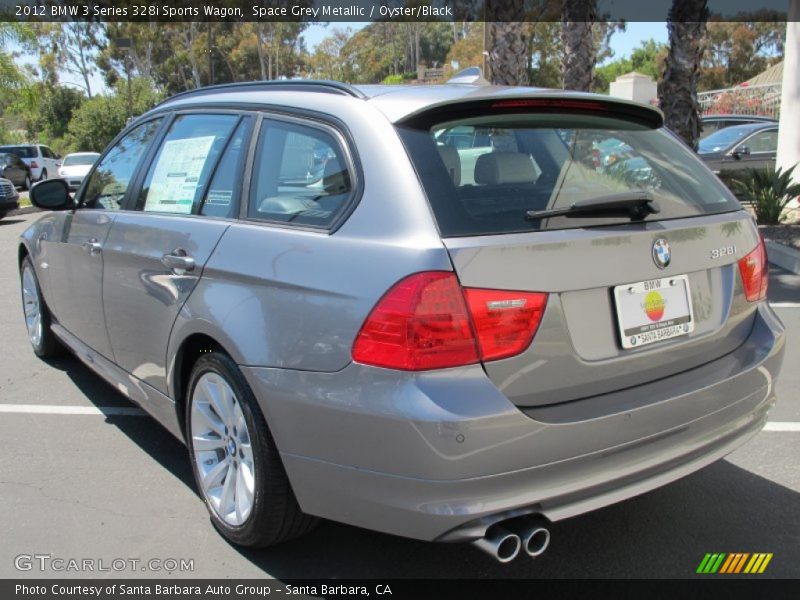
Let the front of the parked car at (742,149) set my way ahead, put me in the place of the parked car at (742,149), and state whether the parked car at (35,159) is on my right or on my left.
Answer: on my right

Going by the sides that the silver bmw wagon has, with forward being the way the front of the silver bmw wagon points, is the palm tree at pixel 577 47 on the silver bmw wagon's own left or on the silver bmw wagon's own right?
on the silver bmw wagon's own right

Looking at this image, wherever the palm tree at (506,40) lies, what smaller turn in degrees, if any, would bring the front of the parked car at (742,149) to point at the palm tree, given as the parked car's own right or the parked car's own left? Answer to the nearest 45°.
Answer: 0° — it already faces it

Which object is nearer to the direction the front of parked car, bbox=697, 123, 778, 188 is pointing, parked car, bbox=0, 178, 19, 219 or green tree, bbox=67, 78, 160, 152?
the parked car

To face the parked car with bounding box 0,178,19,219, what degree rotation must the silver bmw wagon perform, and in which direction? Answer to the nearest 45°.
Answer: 0° — it already faces it

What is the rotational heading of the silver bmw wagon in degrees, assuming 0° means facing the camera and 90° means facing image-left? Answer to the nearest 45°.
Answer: approximately 135°

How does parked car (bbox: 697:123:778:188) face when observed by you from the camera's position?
facing the viewer and to the left of the viewer

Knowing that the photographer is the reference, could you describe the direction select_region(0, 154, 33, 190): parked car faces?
facing the viewer and to the right of the viewer

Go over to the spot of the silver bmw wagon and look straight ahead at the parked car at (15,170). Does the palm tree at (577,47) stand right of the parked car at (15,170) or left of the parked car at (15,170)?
right

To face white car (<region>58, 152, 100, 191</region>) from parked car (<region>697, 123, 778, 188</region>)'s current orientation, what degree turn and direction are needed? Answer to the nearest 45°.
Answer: approximately 45° to its right

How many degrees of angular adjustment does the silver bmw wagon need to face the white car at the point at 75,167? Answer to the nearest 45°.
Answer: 0° — it already faces it

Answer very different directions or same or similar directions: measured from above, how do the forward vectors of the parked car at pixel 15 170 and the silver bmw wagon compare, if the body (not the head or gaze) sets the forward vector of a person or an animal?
very different directions
